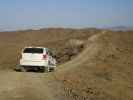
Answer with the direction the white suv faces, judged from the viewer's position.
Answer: facing away from the viewer and to the right of the viewer
